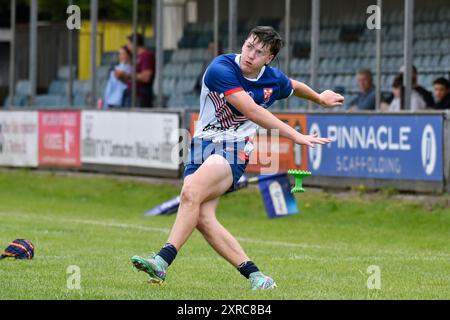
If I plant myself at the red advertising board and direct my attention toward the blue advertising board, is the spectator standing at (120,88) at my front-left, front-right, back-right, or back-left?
front-left

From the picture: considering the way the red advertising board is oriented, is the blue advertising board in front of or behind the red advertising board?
in front

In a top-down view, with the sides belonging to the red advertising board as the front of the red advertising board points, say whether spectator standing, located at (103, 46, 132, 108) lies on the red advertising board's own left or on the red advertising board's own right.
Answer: on the red advertising board's own left

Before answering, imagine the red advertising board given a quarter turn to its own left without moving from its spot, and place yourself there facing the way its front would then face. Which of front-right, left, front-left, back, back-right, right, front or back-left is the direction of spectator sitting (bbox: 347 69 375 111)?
front-right

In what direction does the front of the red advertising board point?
toward the camera
